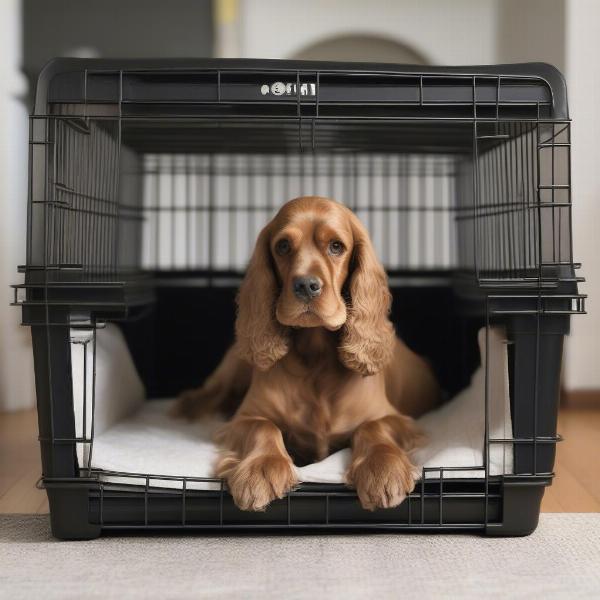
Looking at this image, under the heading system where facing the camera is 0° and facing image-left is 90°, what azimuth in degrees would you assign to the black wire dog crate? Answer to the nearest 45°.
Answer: approximately 0°
